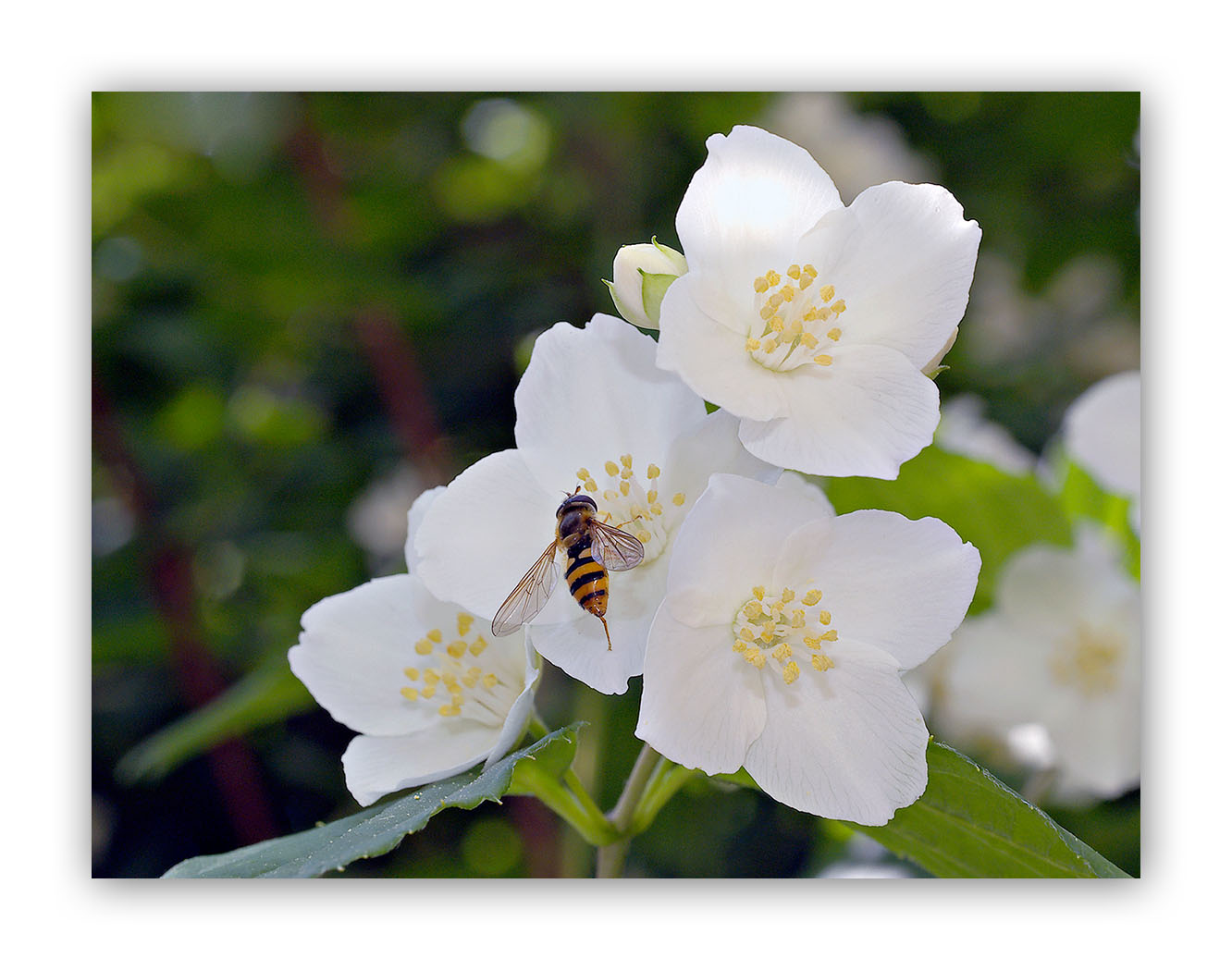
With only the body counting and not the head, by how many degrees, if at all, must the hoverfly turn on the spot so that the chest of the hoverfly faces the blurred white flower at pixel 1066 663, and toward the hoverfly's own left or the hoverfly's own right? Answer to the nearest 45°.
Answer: approximately 45° to the hoverfly's own right

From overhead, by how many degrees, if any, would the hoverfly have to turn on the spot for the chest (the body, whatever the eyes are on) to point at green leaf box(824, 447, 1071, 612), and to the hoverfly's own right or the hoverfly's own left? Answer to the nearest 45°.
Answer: approximately 45° to the hoverfly's own right

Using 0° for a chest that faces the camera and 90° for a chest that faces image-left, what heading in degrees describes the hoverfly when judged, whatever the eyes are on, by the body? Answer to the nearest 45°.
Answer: approximately 180°
